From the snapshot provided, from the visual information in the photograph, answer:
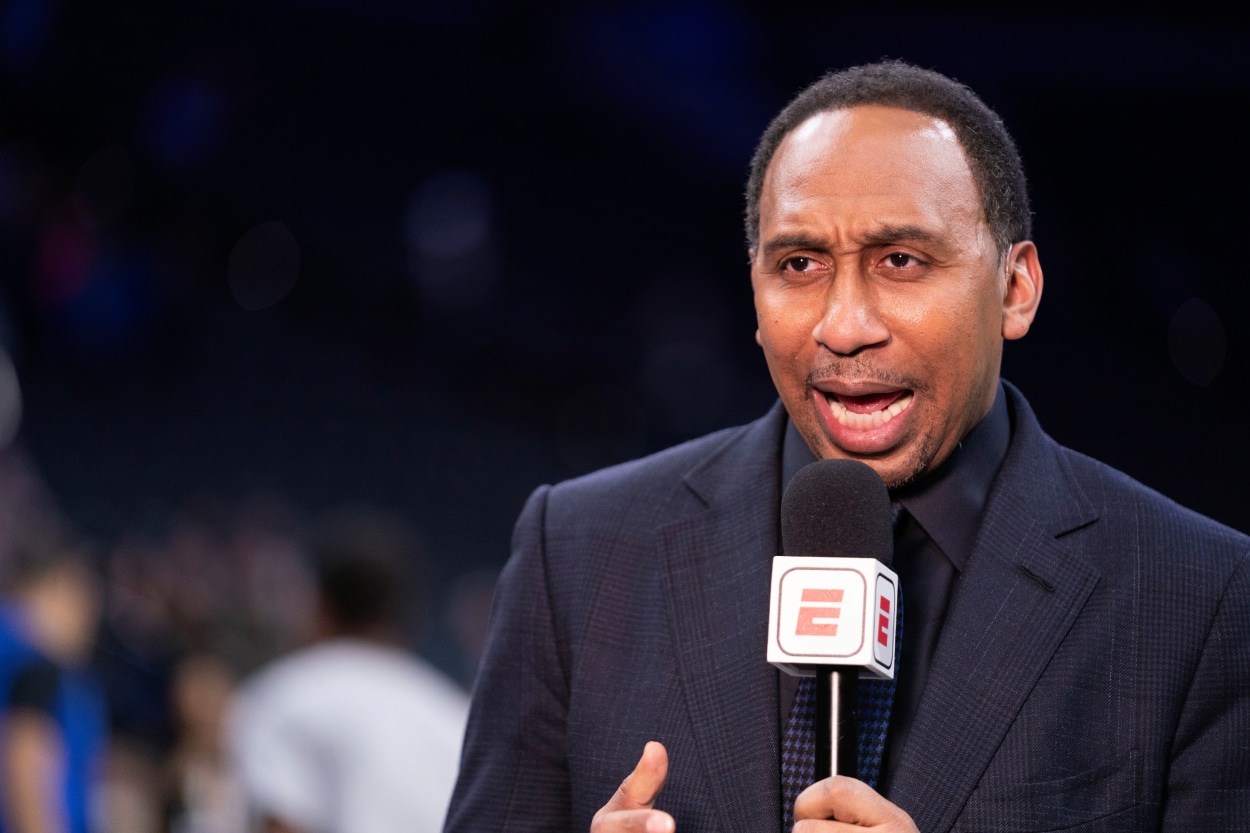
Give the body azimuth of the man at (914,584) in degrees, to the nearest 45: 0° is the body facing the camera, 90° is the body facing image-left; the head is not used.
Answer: approximately 0°

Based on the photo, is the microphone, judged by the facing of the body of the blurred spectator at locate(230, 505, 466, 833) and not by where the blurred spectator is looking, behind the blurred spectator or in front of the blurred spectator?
behind

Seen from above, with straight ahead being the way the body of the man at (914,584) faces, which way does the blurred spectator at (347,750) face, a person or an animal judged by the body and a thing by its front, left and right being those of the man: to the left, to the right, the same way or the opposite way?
the opposite way

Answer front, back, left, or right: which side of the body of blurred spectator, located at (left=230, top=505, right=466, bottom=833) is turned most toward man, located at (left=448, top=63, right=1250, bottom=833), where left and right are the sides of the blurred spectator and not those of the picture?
back

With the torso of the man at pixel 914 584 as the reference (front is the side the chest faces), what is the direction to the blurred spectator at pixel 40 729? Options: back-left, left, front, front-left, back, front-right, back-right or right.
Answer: back-right

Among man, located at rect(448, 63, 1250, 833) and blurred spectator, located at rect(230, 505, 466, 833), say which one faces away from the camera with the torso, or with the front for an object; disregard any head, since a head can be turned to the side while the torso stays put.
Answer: the blurred spectator

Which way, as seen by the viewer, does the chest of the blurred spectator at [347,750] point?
away from the camera

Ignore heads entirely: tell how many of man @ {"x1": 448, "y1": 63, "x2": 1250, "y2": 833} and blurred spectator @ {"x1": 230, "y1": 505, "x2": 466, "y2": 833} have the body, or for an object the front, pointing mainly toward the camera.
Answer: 1
